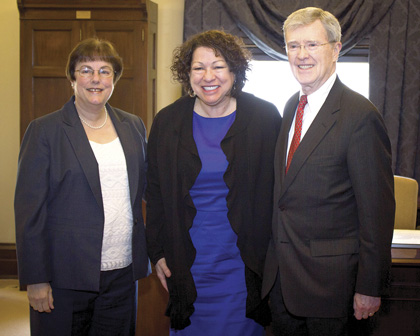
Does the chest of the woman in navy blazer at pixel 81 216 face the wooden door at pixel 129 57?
no

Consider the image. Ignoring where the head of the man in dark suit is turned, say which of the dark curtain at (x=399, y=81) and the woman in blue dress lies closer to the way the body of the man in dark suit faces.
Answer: the woman in blue dress

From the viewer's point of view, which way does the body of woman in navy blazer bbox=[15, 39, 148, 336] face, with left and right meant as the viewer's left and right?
facing the viewer and to the right of the viewer

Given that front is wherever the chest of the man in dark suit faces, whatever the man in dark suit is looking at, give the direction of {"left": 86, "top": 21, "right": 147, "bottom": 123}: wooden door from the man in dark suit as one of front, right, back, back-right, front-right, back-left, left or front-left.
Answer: right

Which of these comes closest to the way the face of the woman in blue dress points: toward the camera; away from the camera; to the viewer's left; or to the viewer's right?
toward the camera

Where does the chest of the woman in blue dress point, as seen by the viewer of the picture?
toward the camera

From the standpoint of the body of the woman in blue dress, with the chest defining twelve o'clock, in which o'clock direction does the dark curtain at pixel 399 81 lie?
The dark curtain is roughly at 7 o'clock from the woman in blue dress.

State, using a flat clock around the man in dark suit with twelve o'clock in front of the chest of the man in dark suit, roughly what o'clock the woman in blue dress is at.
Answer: The woman in blue dress is roughly at 2 o'clock from the man in dark suit.

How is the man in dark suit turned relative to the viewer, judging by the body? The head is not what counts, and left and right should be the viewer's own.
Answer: facing the viewer and to the left of the viewer

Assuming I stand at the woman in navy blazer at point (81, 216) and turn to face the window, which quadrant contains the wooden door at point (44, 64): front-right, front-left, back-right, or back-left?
front-left

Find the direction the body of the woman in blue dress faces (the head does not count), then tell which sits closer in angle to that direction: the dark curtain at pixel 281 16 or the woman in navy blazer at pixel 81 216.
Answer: the woman in navy blazer

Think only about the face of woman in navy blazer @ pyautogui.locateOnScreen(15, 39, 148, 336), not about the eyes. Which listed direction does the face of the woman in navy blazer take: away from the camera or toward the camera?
toward the camera

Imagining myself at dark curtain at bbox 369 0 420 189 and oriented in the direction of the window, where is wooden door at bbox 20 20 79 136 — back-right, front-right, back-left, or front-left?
front-left

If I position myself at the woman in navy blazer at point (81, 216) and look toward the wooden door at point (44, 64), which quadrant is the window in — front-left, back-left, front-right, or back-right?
front-right

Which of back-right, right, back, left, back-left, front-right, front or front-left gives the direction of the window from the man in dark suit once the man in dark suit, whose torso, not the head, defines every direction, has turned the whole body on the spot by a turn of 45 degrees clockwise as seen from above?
right

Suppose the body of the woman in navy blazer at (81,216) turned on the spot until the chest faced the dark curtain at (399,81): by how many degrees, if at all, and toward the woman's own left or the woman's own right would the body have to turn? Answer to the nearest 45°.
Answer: approximately 90° to the woman's own left

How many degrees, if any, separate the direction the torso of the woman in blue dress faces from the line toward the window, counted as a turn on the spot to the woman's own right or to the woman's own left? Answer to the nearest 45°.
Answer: approximately 180°
